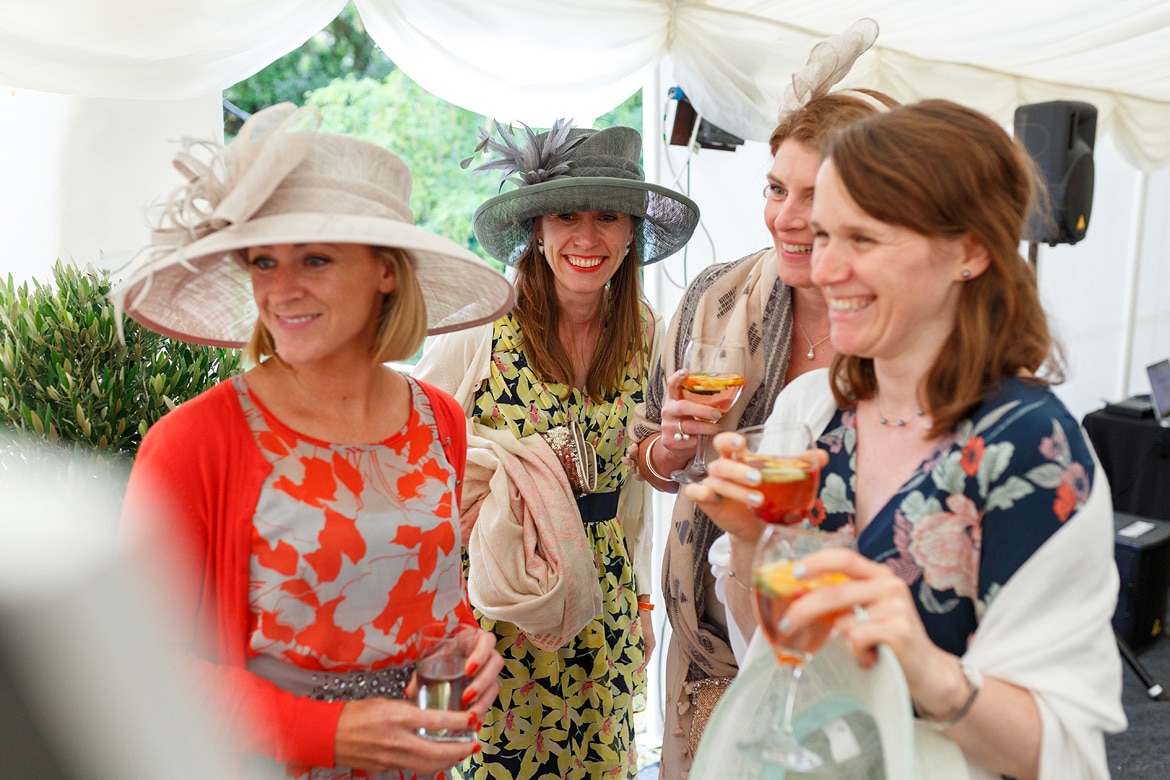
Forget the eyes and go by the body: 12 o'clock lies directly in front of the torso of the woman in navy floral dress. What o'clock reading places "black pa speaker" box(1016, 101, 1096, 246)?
The black pa speaker is roughly at 5 o'clock from the woman in navy floral dress.

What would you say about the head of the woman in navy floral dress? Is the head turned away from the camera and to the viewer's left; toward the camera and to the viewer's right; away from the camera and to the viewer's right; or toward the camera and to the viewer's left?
toward the camera and to the viewer's left

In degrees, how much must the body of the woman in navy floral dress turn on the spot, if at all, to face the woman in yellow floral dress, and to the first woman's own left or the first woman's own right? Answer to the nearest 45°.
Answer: approximately 90° to the first woman's own right

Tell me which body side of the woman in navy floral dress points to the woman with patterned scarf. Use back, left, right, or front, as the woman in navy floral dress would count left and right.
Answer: right

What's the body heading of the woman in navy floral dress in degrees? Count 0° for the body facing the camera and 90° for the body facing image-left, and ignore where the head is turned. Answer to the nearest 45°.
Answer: approximately 45°
